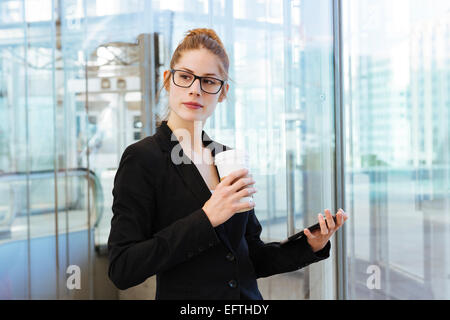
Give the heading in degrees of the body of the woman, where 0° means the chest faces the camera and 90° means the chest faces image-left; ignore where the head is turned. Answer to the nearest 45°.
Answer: approximately 315°
